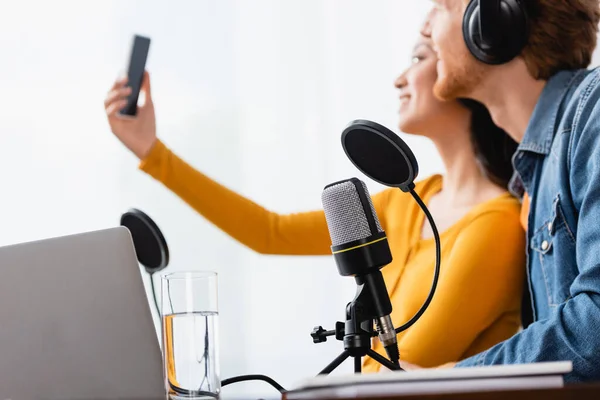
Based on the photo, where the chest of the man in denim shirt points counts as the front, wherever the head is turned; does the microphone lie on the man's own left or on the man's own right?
on the man's own left

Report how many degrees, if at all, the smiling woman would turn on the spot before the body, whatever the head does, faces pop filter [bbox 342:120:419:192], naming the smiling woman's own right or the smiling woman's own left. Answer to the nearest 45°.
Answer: approximately 45° to the smiling woman's own left

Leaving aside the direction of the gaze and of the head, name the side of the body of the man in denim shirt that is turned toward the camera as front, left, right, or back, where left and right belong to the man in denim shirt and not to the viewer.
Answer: left

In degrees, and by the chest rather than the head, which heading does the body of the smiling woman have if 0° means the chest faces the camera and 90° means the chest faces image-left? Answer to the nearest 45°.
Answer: approximately 45°

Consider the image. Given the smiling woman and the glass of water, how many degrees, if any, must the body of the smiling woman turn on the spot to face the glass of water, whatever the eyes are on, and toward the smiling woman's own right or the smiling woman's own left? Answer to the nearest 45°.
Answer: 0° — they already face it

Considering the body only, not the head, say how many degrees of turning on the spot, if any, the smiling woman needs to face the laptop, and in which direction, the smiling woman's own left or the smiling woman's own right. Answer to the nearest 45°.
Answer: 0° — they already face it
